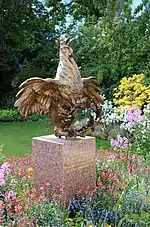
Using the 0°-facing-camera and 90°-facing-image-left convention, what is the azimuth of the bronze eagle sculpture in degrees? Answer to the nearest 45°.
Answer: approximately 315°

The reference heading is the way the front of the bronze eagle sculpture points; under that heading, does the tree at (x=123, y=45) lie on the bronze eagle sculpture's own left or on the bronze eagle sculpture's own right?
on the bronze eagle sculpture's own left

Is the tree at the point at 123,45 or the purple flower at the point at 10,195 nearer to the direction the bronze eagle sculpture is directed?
the purple flower

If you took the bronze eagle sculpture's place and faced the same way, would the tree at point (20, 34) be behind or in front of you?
behind

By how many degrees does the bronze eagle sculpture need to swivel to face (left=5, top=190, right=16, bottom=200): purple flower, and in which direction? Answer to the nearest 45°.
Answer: approximately 90° to its right

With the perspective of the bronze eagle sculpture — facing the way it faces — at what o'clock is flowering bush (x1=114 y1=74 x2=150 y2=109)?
The flowering bush is roughly at 8 o'clock from the bronze eagle sculpture.
